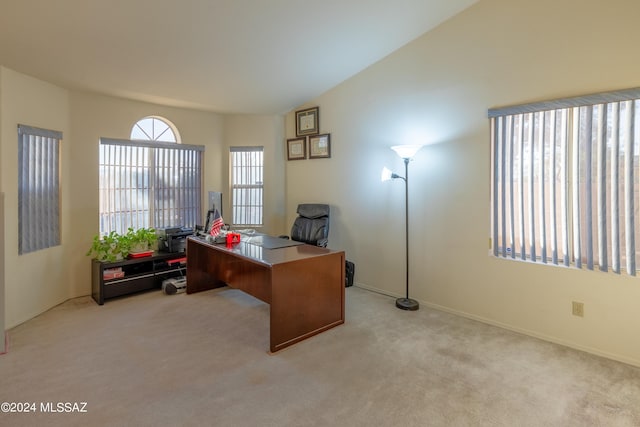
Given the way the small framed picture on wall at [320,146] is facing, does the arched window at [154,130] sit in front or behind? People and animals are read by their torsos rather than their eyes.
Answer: in front

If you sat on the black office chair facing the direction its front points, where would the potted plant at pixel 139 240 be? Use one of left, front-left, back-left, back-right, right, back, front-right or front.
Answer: front-right

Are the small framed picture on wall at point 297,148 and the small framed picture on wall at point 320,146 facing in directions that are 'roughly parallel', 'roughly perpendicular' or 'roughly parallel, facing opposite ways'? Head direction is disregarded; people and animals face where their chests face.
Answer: roughly parallel

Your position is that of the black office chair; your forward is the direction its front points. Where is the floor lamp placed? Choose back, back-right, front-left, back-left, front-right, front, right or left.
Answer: left

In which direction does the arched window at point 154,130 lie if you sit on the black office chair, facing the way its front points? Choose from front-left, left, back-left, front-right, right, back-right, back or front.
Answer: front-right

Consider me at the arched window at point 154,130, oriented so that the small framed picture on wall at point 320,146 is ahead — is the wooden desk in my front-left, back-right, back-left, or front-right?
front-right

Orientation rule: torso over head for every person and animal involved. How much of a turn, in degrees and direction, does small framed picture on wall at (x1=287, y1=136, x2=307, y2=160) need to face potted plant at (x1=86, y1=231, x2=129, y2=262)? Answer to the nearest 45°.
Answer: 0° — it already faces it

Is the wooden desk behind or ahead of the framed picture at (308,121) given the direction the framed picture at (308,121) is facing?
ahead

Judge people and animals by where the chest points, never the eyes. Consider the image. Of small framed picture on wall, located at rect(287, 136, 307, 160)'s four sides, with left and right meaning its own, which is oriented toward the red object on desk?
front

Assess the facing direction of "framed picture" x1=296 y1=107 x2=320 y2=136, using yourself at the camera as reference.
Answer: facing the viewer and to the left of the viewer

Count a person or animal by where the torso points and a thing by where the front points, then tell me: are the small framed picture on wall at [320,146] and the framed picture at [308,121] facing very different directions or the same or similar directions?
same or similar directions

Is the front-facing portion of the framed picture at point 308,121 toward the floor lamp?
no

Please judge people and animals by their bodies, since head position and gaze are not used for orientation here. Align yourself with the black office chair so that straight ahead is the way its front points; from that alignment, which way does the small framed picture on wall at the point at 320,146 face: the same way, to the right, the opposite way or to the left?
the same way

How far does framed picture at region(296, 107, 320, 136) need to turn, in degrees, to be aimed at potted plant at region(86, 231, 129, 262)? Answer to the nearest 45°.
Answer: approximately 45° to its right

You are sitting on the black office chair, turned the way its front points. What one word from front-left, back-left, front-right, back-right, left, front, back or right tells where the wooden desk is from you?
front-left
